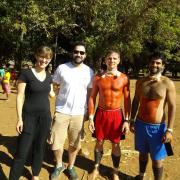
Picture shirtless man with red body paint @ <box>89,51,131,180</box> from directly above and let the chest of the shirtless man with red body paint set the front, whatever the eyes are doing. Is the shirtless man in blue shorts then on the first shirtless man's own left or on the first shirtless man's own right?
on the first shirtless man's own left

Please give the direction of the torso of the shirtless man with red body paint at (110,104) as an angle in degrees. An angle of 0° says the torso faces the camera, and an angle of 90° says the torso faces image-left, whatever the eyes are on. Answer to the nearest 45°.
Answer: approximately 0°

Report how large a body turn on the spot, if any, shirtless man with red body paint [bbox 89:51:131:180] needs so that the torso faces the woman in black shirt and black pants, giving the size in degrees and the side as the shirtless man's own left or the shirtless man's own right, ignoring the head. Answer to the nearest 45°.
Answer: approximately 45° to the shirtless man's own right
